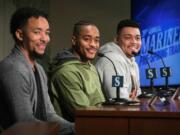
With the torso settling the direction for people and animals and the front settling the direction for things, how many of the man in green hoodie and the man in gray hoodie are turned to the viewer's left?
0

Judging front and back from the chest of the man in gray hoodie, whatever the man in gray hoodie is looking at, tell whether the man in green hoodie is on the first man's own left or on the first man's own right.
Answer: on the first man's own right

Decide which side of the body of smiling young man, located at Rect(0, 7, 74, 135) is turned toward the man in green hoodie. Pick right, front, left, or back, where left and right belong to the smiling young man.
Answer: left

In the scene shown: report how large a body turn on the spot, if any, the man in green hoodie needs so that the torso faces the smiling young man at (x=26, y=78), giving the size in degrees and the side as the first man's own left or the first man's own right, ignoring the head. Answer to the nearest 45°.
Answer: approximately 90° to the first man's own right

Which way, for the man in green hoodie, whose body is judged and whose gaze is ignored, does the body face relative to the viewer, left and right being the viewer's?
facing the viewer and to the right of the viewer

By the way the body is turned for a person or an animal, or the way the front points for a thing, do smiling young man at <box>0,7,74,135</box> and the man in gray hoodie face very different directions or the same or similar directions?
same or similar directions

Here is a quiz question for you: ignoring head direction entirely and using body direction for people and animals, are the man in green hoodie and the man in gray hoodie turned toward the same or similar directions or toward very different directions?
same or similar directions

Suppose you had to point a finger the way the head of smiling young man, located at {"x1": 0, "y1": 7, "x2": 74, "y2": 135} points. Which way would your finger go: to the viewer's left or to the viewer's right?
to the viewer's right

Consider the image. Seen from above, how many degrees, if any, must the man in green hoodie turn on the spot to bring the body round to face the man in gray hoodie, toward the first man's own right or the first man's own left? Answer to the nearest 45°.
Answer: approximately 90° to the first man's own left

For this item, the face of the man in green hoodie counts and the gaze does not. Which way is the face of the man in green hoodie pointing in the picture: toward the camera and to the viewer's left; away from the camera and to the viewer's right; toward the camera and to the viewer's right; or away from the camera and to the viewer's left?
toward the camera and to the viewer's right

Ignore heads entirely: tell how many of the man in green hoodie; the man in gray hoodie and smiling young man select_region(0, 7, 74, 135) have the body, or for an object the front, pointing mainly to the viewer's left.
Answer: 0
